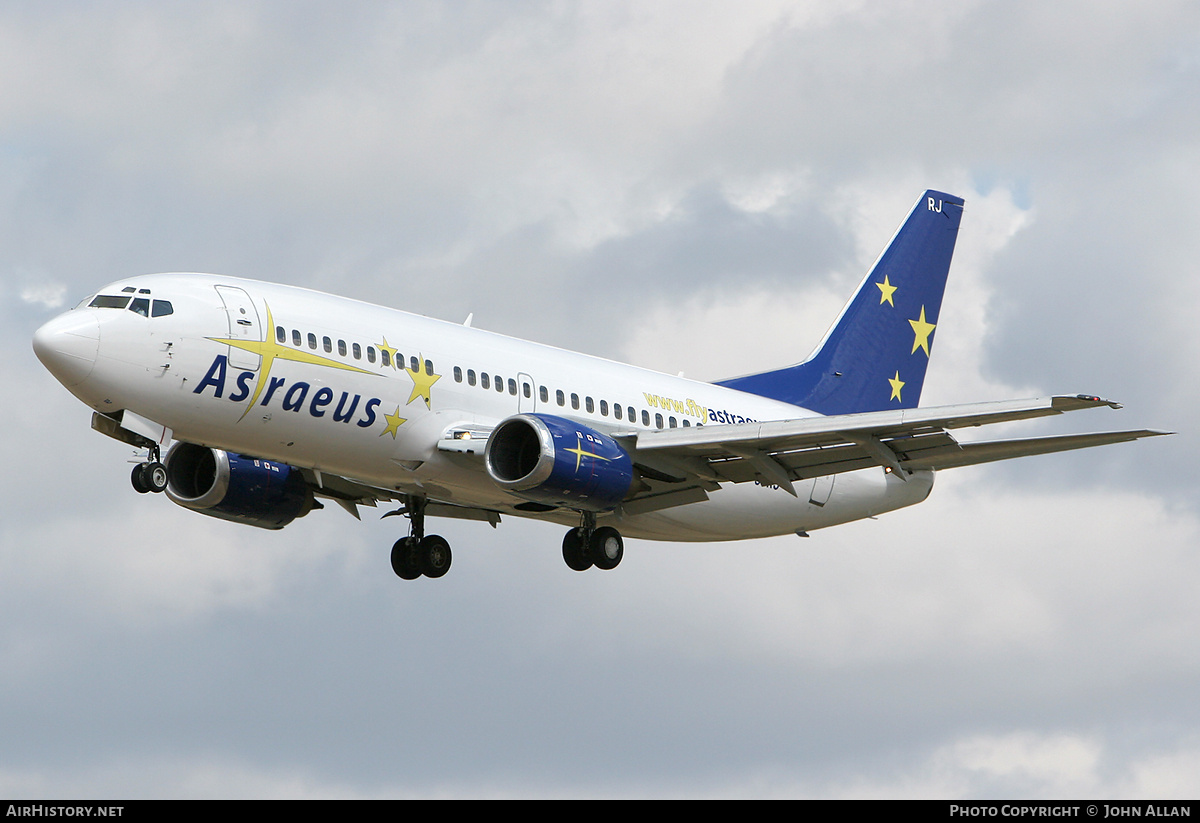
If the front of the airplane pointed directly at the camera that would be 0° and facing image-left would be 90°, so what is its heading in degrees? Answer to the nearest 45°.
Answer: approximately 45°
